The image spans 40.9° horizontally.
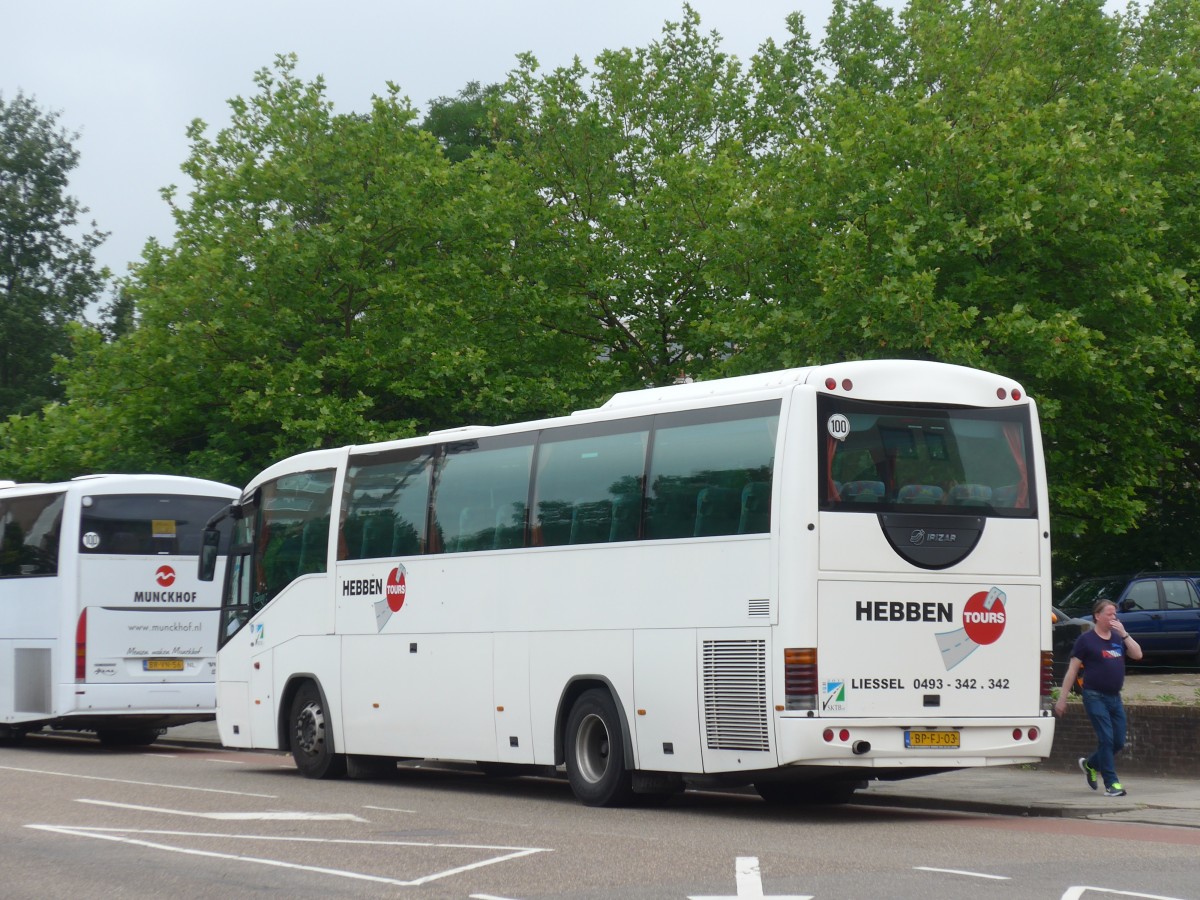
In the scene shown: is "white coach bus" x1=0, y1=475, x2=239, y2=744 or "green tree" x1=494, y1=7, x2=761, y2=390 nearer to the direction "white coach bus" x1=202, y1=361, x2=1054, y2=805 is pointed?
the white coach bus

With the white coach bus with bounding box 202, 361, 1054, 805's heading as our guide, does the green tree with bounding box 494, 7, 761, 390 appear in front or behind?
in front

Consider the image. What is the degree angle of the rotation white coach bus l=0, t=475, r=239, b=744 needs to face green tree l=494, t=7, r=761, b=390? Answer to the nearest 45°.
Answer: approximately 90° to its right

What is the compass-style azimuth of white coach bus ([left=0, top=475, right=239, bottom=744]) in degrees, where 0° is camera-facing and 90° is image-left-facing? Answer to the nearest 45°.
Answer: approximately 135°

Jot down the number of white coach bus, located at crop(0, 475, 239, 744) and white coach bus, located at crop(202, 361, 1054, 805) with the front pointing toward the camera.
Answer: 0

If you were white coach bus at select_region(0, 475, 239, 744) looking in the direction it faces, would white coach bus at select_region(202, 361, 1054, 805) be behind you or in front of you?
behind

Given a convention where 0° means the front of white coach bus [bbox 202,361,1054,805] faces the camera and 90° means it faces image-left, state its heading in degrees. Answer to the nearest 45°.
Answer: approximately 135°
